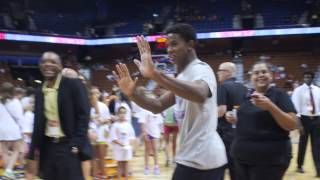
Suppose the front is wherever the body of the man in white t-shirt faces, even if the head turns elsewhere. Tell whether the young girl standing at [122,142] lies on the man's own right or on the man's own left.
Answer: on the man's own right

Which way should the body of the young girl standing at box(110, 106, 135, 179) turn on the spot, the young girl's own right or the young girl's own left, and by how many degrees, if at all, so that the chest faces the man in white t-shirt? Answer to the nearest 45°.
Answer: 0° — they already face them

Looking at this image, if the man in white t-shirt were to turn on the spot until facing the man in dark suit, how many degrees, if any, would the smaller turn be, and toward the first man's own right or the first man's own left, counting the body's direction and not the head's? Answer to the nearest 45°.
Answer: approximately 45° to the first man's own right

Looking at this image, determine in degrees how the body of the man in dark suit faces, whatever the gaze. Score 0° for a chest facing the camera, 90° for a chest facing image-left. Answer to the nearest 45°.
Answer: approximately 45°
